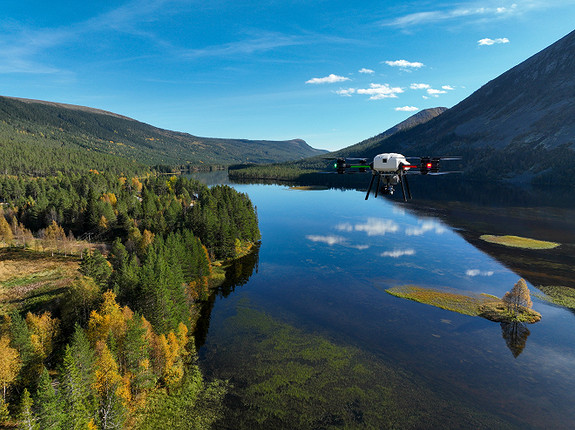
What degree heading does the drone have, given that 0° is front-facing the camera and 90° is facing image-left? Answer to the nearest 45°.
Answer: approximately 0°

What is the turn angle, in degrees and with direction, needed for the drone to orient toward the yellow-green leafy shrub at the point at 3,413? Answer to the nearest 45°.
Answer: approximately 90° to its right

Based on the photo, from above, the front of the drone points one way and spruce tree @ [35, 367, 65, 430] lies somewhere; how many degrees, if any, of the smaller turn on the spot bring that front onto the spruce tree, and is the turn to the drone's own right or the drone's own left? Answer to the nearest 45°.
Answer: approximately 90° to the drone's own right

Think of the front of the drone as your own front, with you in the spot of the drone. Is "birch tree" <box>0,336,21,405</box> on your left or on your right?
on your right

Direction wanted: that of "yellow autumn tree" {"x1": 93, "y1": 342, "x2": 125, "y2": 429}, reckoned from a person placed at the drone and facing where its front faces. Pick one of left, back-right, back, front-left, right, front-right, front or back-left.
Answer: right

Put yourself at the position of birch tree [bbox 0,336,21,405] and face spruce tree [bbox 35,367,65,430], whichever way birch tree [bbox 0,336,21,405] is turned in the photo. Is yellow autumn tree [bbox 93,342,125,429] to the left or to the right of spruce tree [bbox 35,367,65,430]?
left
